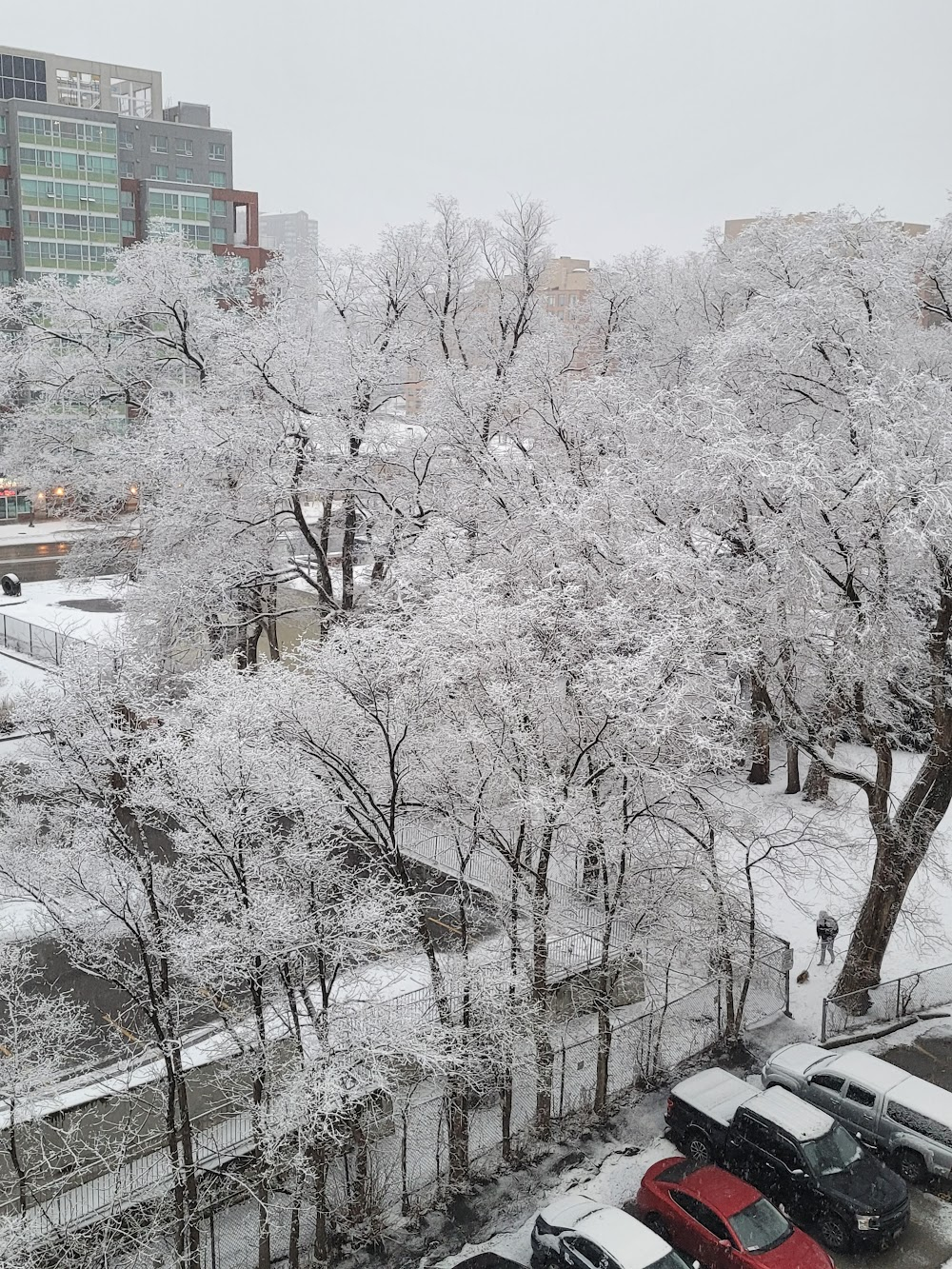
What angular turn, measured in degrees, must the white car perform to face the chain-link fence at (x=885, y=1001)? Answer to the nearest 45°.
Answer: approximately 90° to its left

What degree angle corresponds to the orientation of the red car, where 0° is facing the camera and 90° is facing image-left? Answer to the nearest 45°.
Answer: approximately 315°

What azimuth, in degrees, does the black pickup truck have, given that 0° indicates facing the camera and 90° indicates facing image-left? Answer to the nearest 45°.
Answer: approximately 315°

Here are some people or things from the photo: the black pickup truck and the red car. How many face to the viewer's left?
0

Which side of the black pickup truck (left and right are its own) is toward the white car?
right

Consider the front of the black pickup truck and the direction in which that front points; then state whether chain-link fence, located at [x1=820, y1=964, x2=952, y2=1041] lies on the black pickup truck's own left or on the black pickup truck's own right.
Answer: on the black pickup truck's own left

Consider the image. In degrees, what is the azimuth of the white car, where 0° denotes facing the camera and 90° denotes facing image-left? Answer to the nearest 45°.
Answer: approximately 315°
